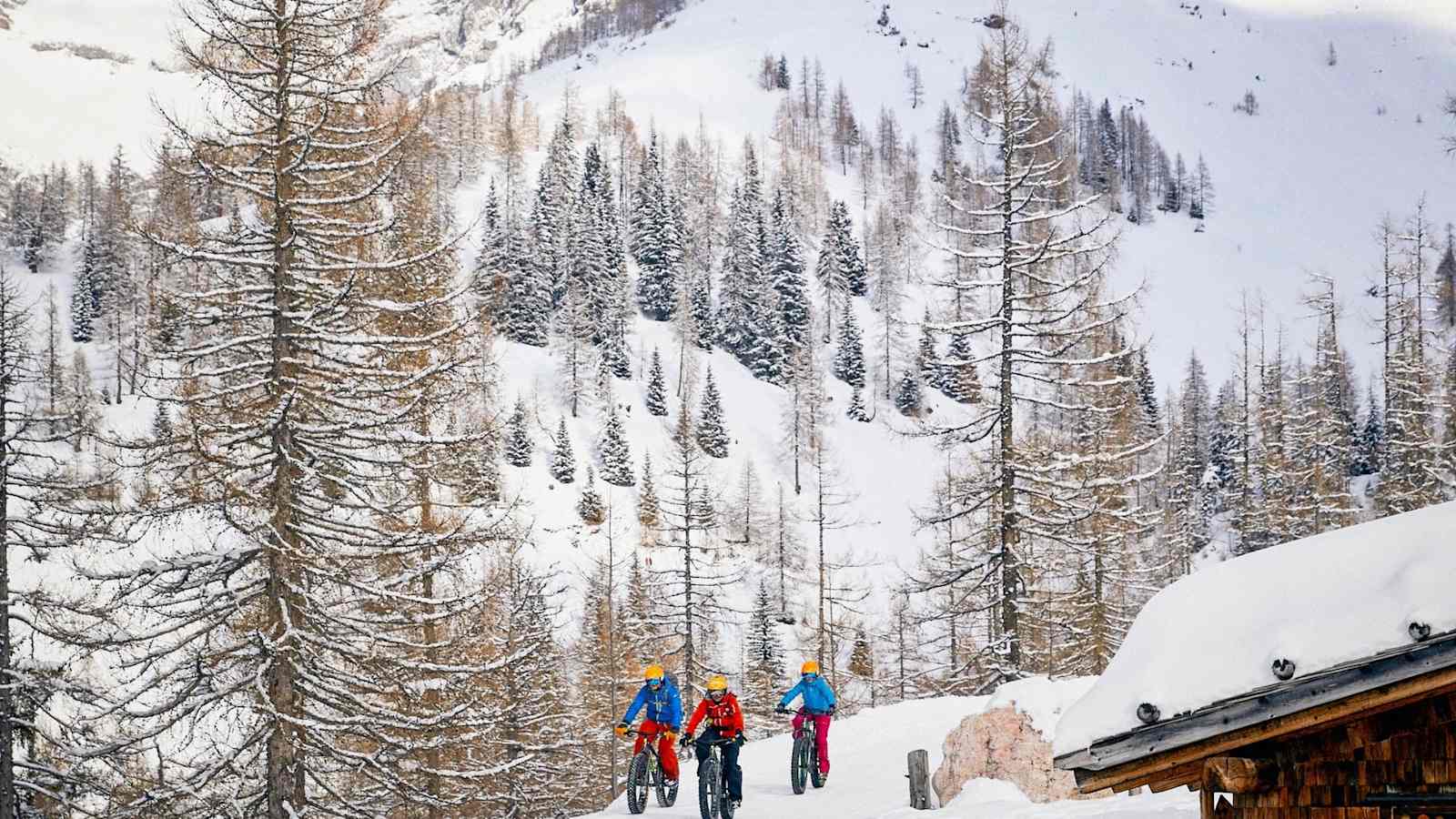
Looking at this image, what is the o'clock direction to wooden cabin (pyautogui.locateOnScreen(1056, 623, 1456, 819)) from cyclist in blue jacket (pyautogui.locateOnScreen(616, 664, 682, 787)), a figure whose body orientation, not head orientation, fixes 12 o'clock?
The wooden cabin is roughly at 10 o'clock from the cyclist in blue jacket.

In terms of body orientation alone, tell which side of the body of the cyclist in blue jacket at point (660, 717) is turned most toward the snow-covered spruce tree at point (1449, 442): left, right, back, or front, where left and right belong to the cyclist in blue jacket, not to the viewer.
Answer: back

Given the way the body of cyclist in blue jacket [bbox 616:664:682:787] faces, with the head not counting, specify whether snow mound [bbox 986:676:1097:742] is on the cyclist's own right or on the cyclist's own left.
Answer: on the cyclist's own left

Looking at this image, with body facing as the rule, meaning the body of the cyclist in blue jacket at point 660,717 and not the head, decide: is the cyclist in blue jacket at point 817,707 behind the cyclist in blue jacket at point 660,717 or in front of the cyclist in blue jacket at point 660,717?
behind

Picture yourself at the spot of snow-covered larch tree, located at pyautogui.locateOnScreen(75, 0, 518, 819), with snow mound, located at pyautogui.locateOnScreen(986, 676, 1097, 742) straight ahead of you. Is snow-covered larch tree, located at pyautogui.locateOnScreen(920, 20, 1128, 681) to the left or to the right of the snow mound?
left

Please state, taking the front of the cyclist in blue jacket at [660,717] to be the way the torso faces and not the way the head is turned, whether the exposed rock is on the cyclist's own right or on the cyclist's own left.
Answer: on the cyclist's own left

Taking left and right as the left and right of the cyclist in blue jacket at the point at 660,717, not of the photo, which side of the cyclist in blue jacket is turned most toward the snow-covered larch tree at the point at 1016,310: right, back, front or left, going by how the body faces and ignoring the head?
back

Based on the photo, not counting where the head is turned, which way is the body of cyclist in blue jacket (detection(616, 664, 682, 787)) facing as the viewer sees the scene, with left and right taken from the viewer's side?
facing the viewer and to the left of the viewer

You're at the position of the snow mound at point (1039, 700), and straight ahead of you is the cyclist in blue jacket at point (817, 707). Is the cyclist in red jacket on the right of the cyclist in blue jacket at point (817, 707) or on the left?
left

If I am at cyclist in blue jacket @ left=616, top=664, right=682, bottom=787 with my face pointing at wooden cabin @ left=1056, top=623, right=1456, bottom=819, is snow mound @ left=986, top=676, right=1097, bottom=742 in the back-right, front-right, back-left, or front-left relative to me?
front-left
